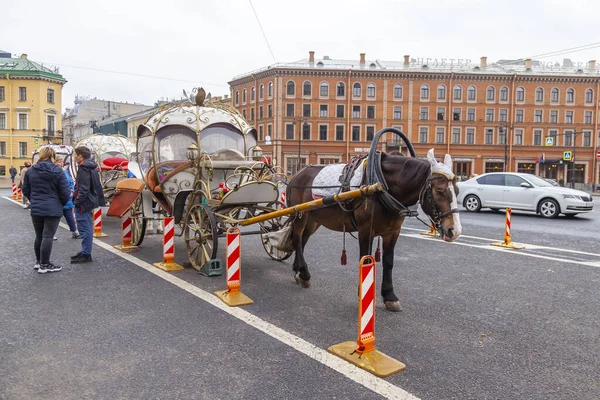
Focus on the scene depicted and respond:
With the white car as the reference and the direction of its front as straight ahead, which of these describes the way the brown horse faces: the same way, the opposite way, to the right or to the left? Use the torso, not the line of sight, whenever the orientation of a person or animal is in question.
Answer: the same way

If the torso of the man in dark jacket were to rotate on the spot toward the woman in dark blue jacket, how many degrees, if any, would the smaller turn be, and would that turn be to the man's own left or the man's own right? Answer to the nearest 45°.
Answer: approximately 45° to the man's own left

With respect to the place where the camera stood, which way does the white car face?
facing the viewer and to the right of the viewer

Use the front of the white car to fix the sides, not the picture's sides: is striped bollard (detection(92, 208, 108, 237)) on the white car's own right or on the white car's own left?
on the white car's own right

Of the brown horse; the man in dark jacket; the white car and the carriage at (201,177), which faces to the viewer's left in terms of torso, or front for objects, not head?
the man in dark jacket

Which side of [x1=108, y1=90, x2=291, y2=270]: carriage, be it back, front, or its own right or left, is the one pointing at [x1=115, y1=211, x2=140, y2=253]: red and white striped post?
back

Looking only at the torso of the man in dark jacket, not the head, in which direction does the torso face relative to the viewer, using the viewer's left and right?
facing to the left of the viewer

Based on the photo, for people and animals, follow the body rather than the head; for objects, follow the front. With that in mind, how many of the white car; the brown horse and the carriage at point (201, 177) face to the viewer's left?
0

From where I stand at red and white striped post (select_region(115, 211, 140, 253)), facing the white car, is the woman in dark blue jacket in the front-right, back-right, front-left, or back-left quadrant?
back-right

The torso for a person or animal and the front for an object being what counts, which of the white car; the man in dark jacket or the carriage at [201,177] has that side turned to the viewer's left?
the man in dark jacket

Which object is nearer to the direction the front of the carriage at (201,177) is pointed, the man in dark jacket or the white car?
the white car

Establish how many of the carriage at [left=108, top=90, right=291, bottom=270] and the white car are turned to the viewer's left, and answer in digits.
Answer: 0

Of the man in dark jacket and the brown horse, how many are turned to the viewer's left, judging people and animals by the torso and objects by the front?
1

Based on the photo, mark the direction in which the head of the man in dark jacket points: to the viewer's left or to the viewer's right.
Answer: to the viewer's left

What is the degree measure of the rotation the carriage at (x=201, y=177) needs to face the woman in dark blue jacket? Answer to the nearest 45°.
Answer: approximately 135° to its right

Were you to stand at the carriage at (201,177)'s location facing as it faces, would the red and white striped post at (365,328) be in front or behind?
in front

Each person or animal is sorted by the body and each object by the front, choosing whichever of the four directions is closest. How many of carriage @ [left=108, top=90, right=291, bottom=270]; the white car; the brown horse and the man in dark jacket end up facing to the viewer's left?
1

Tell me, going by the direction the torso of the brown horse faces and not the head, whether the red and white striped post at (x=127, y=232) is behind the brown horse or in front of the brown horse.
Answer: behind
